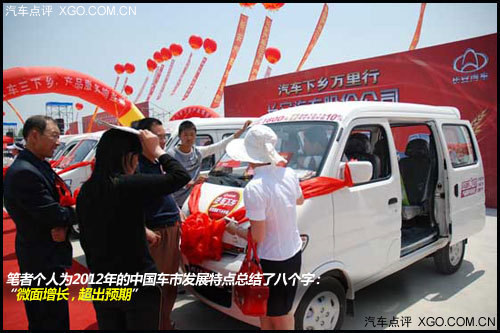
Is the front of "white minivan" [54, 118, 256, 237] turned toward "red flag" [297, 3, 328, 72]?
no

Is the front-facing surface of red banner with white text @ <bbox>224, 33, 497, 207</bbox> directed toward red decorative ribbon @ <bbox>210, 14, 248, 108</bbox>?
no

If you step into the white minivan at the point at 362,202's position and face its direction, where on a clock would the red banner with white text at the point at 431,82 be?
The red banner with white text is roughly at 5 o'clock from the white minivan.

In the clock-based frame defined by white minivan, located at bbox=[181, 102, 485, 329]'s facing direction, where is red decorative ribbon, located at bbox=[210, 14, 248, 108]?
The red decorative ribbon is roughly at 4 o'clock from the white minivan.

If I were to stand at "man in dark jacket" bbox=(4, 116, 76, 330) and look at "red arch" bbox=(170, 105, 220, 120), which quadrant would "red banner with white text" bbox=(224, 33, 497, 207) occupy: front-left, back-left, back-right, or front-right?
front-right

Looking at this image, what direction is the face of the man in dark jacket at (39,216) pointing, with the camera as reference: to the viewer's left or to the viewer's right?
to the viewer's right

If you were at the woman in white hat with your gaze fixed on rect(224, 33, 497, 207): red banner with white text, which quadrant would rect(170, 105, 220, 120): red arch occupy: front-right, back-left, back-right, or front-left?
front-left

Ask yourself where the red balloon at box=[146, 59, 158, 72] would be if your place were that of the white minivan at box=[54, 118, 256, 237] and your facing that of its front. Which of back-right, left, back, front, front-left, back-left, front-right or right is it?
back-right

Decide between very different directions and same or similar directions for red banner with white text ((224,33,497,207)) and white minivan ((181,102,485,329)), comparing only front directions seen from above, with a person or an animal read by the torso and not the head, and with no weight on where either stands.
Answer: same or similar directions
